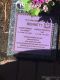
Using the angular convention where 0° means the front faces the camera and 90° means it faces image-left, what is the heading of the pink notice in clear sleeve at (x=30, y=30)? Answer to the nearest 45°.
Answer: approximately 0°
